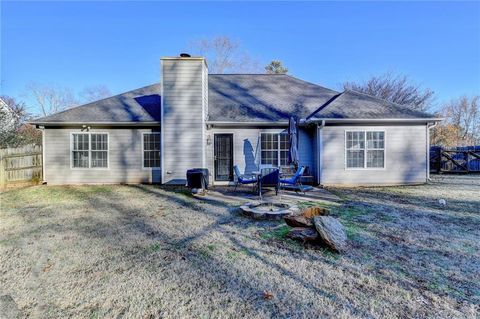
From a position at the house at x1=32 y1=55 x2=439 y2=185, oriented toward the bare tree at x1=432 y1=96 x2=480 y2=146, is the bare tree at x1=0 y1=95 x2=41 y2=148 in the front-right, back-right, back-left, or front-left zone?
back-left

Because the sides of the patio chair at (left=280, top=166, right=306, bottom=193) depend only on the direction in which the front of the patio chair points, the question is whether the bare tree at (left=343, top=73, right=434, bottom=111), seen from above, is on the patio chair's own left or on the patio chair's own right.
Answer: on the patio chair's own right

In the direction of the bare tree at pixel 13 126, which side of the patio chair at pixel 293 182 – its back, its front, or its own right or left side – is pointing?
front

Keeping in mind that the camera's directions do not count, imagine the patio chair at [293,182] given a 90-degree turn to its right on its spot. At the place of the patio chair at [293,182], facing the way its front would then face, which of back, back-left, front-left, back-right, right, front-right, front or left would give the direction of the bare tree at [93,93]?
front-left

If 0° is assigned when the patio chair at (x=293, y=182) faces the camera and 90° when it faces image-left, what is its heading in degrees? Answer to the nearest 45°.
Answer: approximately 90°

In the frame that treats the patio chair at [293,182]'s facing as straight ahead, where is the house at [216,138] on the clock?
The house is roughly at 1 o'clock from the patio chair.

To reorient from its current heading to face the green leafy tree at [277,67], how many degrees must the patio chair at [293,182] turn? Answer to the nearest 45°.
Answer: approximately 90° to its right

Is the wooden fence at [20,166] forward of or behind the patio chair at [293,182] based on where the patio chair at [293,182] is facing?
forward

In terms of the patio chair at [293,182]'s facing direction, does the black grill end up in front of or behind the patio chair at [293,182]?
in front
